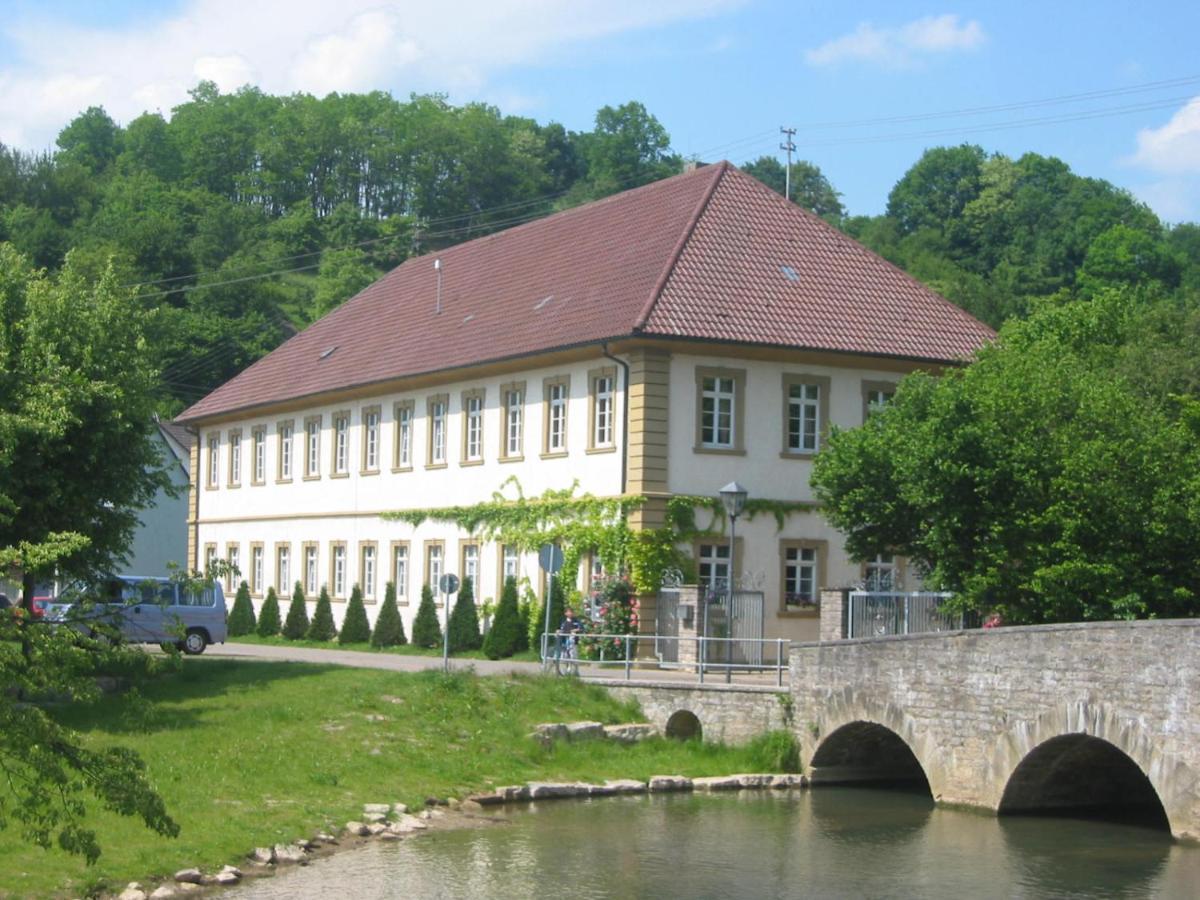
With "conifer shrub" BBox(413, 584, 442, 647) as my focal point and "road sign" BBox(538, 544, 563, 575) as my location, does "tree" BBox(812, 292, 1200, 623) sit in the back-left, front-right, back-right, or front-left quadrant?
back-right

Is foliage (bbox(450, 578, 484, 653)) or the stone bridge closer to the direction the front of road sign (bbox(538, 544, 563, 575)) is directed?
the foliage

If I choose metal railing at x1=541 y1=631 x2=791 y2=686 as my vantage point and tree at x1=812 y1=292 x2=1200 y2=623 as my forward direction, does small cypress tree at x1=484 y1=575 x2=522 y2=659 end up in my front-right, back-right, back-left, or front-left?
back-left

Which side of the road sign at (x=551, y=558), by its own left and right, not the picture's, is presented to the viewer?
back
